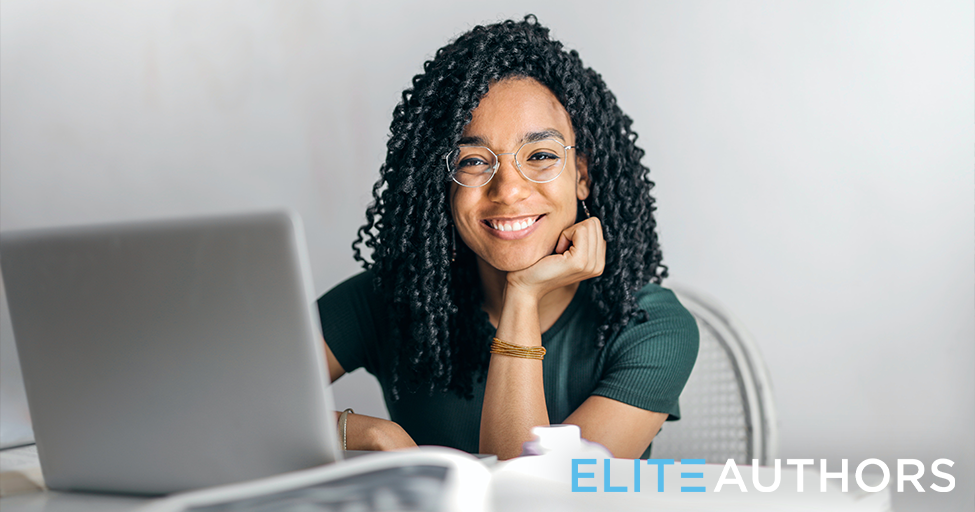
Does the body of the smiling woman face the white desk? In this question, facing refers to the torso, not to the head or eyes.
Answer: yes

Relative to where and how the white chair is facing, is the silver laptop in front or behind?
in front

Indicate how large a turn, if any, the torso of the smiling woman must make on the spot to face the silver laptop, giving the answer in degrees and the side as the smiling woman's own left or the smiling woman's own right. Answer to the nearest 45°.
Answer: approximately 45° to the smiling woman's own right

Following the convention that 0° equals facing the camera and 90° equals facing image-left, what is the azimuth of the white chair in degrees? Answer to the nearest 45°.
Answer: approximately 45°
